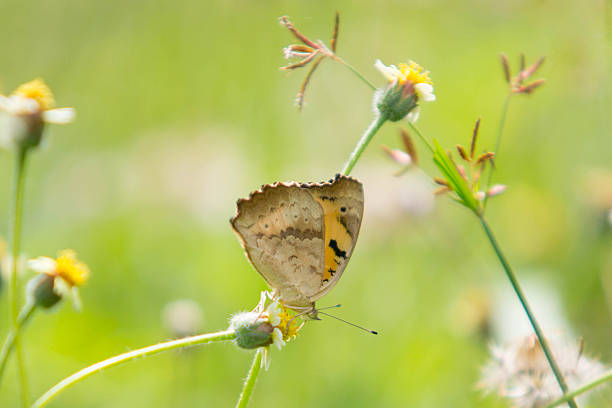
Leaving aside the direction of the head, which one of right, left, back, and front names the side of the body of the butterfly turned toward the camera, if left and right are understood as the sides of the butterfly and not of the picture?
right

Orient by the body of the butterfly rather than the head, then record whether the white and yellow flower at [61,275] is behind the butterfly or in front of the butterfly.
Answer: behind

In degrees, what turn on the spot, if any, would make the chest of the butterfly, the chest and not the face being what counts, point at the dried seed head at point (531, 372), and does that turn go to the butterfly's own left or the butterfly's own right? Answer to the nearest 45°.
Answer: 0° — it already faces it

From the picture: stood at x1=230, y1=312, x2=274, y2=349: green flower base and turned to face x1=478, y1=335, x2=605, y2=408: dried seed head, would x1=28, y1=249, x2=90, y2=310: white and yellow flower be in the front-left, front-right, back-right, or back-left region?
back-left

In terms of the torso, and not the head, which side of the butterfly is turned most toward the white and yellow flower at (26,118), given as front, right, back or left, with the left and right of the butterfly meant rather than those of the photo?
back

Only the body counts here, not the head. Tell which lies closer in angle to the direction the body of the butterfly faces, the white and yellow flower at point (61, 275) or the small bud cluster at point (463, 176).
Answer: the small bud cluster
